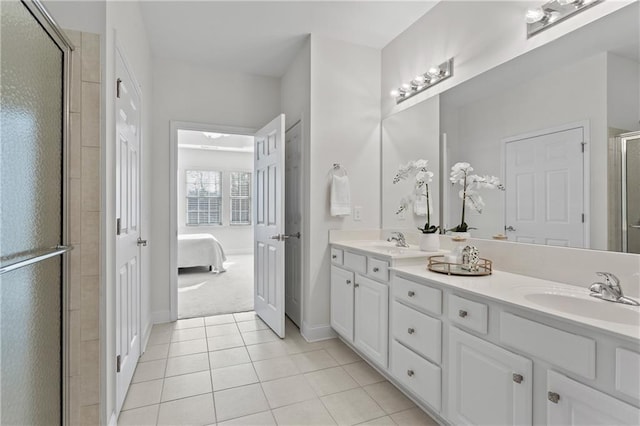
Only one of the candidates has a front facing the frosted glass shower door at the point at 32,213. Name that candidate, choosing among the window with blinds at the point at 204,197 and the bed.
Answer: the window with blinds

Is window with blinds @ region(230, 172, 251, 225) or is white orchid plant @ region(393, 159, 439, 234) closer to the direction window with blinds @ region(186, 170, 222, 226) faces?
the white orchid plant

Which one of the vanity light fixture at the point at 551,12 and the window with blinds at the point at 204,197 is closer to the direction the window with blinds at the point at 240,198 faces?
the vanity light fixture

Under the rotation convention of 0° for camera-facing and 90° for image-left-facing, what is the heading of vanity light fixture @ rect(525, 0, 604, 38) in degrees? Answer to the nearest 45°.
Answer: approximately 45°

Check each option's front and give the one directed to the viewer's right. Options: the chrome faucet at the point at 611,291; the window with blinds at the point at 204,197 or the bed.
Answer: the bed

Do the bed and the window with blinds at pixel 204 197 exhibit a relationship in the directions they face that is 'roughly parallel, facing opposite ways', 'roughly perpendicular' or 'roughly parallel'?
roughly perpendicular

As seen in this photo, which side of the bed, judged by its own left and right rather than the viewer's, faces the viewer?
right

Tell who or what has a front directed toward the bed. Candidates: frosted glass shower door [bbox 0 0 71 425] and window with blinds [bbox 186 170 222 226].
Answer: the window with blinds

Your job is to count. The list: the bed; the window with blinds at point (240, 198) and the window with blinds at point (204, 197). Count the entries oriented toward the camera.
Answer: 2

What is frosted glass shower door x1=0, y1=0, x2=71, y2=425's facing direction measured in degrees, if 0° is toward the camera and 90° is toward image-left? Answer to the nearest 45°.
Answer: approximately 315°

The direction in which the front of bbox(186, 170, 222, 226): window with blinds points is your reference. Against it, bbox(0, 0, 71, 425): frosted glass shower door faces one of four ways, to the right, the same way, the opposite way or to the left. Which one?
to the left
